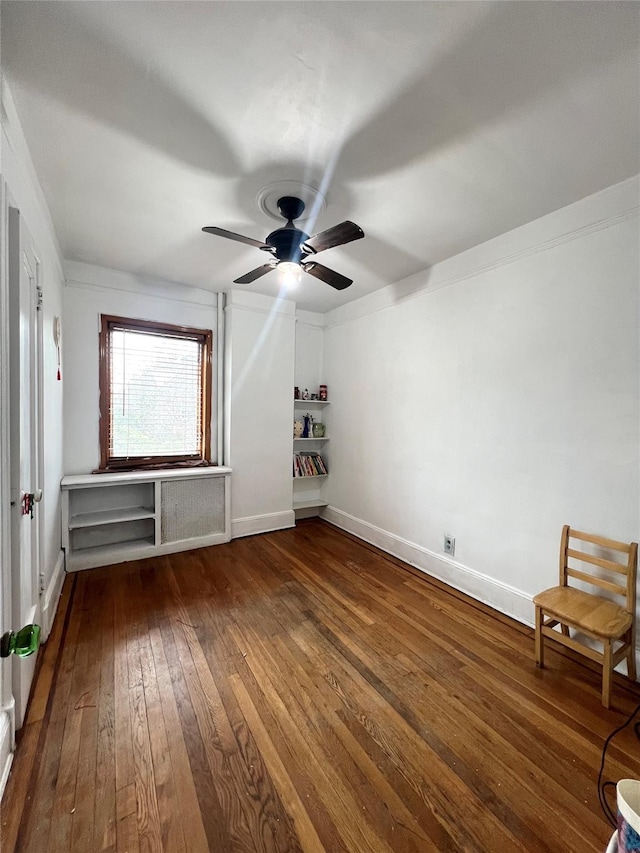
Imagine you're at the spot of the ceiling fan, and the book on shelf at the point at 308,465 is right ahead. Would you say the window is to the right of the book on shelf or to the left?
left

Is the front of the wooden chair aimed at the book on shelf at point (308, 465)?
no

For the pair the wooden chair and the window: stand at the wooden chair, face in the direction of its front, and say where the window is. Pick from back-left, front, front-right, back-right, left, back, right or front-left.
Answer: front-right

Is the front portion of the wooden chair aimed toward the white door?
yes

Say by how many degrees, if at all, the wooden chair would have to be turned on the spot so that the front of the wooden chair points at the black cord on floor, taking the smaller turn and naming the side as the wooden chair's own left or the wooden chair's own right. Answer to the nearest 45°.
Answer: approximately 45° to the wooden chair's own left

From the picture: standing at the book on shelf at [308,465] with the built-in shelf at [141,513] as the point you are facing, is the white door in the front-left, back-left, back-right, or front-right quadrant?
front-left

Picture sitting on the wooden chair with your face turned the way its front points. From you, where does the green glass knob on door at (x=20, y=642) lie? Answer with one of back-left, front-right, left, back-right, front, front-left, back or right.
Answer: front

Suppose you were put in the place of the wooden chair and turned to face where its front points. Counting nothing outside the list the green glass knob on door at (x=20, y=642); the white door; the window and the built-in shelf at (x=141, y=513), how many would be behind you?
0

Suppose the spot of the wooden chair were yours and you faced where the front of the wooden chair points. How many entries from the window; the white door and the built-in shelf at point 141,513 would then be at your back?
0

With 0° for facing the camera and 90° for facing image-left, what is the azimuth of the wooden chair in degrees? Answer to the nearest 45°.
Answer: approximately 45°

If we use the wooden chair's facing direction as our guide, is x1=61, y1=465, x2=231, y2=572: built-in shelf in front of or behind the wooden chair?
in front
